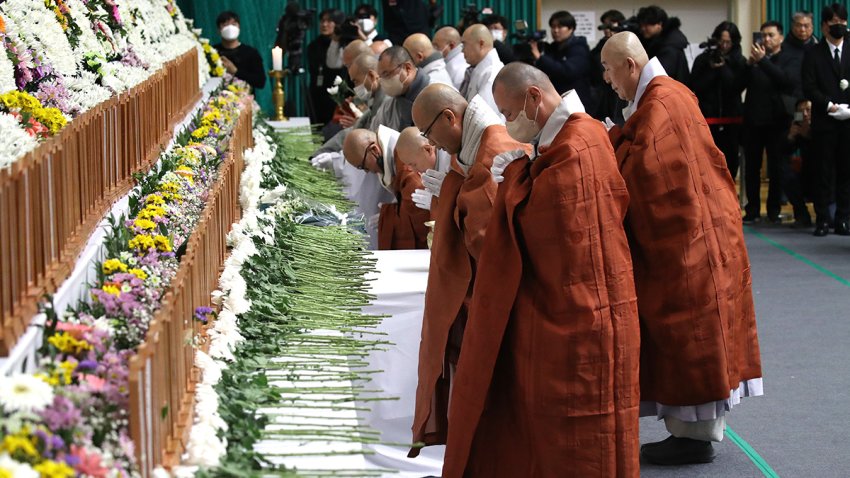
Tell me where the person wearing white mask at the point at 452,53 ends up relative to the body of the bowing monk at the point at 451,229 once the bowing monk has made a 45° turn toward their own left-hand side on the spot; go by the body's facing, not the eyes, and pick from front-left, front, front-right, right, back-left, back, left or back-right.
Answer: back-right

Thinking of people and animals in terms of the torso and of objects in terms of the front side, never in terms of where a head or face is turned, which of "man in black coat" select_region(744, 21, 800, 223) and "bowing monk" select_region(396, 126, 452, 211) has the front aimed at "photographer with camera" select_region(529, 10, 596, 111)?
the man in black coat

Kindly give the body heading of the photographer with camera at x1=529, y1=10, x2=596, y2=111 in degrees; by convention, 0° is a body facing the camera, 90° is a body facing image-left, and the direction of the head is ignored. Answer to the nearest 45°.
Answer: approximately 45°

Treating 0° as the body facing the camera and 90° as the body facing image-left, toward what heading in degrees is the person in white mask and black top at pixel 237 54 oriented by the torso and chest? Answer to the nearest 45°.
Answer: approximately 0°

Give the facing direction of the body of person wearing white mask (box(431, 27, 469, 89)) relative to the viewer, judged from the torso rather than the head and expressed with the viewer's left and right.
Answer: facing to the left of the viewer

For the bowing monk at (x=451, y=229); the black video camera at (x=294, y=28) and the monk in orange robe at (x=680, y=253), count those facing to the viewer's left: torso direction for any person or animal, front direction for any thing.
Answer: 2

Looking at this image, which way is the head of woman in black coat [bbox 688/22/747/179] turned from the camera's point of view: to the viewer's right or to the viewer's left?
to the viewer's left

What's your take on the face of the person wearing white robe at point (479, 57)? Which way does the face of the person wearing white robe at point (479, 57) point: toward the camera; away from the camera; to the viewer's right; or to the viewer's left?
to the viewer's left

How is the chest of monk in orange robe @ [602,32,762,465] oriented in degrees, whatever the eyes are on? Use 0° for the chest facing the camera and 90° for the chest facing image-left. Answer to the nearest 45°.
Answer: approximately 90°

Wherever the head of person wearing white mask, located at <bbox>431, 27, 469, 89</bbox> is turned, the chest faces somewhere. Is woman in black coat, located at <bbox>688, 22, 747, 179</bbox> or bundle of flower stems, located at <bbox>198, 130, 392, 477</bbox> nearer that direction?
the bundle of flower stems
